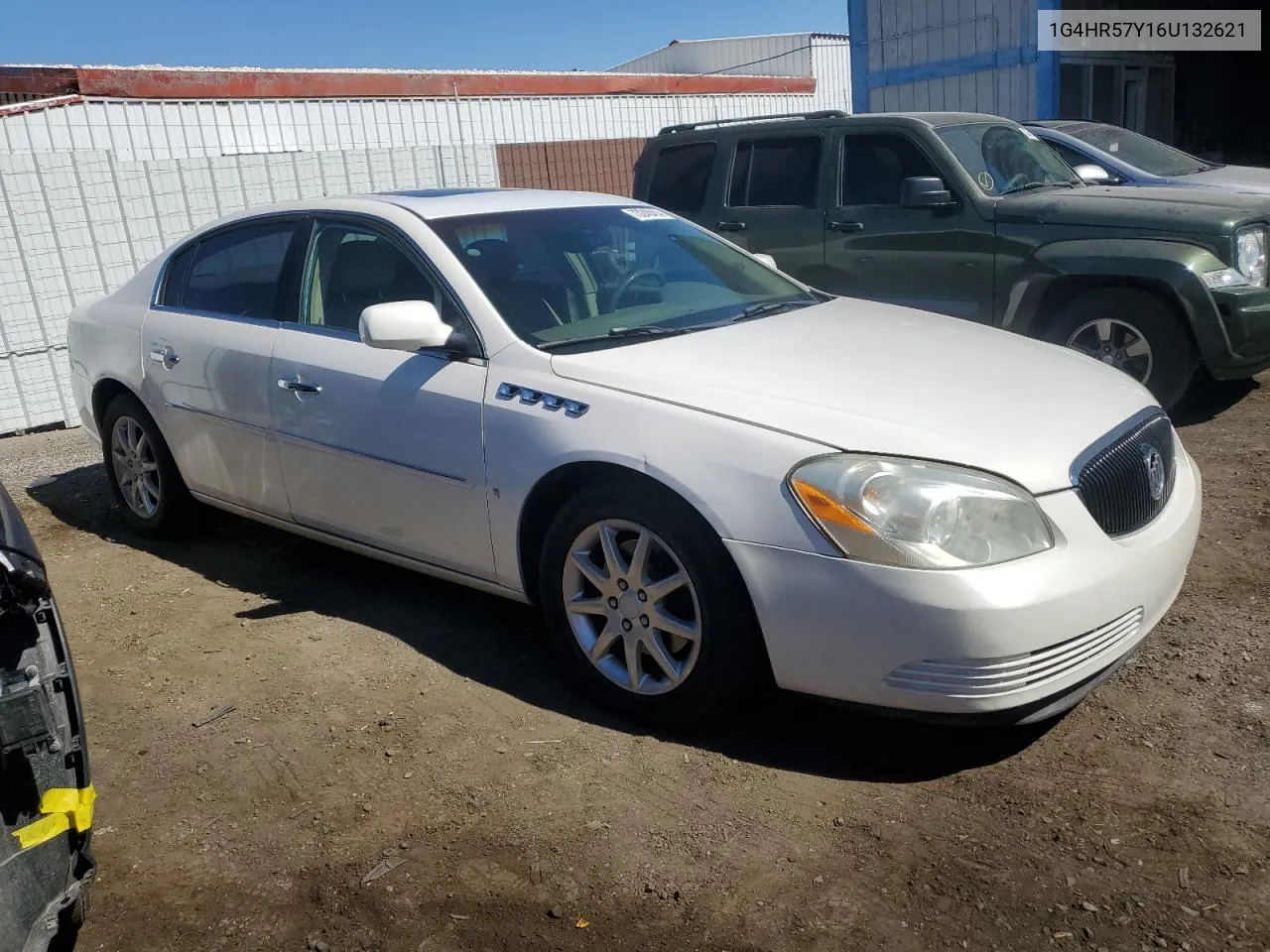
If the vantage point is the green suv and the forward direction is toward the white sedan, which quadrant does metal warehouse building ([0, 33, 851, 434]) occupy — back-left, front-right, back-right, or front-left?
back-right

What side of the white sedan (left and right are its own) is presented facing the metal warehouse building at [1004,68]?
left

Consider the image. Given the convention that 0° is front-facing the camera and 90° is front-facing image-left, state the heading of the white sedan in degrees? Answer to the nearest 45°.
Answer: approximately 315°

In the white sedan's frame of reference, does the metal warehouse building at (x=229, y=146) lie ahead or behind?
behind

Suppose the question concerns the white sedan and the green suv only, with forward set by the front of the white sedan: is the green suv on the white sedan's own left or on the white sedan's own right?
on the white sedan's own left
